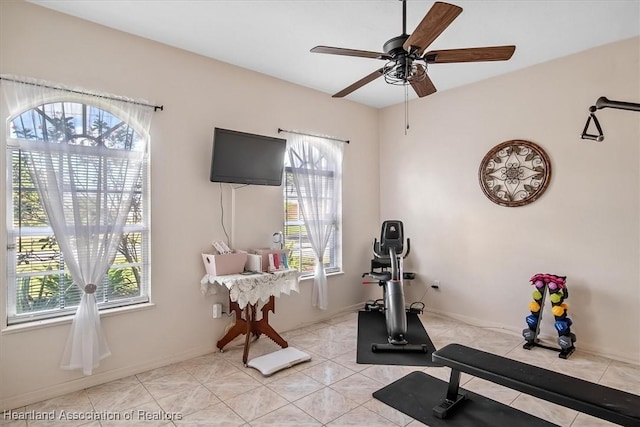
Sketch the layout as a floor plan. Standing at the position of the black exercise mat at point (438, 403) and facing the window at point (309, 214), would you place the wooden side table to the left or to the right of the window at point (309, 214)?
left

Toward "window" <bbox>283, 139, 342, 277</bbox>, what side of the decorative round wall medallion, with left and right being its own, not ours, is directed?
right

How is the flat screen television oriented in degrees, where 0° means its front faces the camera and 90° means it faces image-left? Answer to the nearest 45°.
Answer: approximately 315°

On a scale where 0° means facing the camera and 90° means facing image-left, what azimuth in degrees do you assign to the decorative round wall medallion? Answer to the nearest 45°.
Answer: approximately 0°

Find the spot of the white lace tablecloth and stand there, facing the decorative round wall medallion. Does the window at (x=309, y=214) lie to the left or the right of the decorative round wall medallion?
left

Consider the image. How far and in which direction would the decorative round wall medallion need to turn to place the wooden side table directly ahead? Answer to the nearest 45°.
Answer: approximately 45° to its right

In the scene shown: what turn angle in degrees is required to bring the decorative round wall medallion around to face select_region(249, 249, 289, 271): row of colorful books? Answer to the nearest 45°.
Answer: approximately 45° to its right

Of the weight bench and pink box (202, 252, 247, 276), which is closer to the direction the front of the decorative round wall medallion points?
the weight bench

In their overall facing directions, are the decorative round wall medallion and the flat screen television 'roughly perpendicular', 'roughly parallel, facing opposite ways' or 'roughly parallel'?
roughly perpendicular

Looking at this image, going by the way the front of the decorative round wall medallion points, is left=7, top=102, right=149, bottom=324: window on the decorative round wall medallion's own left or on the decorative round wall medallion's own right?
on the decorative round wall medallion's own right
